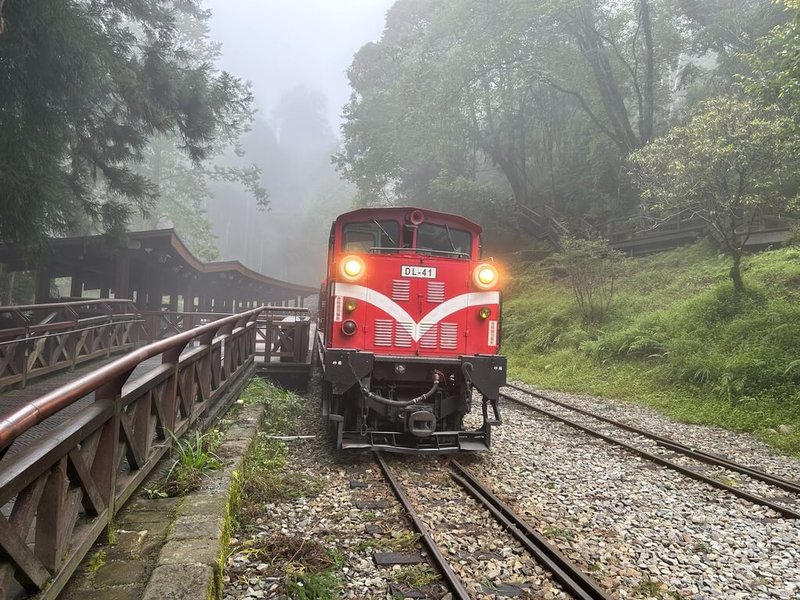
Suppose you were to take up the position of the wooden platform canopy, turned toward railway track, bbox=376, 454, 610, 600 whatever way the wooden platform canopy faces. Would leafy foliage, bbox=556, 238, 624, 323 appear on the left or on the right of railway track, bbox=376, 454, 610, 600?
left

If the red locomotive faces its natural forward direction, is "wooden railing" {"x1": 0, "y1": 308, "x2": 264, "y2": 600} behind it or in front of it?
in front

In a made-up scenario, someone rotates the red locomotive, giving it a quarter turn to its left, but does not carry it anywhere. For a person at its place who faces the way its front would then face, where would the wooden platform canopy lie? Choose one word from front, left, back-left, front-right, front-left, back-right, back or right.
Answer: back-left

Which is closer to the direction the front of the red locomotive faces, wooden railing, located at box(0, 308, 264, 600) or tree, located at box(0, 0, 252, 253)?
the wooden railing

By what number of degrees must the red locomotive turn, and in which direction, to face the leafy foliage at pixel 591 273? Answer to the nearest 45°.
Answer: approximately 135° to its left

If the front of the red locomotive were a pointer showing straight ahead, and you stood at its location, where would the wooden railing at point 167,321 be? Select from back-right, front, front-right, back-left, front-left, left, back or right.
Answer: back-right

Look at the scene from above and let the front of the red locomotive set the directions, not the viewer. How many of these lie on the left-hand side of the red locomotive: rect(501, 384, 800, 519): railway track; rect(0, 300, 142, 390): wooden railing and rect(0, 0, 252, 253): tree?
1

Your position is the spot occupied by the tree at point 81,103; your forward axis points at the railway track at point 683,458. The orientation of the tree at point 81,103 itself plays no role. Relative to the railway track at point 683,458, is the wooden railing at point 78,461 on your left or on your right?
right

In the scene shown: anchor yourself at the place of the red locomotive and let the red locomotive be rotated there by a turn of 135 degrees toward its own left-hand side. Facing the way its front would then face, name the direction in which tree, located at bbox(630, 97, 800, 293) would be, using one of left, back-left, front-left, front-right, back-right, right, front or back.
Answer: front

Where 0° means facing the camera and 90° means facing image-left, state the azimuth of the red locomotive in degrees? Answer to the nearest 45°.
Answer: approximately 0°

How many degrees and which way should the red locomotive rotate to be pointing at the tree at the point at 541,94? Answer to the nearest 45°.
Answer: approximately 180°

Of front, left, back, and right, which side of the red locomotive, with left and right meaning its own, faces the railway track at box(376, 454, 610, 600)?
front
